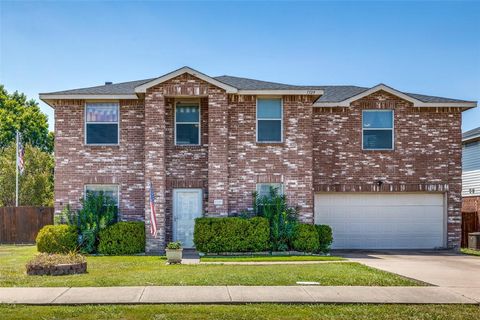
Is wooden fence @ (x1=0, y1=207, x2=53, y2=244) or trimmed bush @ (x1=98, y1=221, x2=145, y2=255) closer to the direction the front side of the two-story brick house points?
the trimmed bush

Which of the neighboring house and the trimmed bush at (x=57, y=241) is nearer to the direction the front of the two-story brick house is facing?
the trimmed bush

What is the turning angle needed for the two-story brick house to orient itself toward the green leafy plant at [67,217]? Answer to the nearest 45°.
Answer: approximately 90° to its right

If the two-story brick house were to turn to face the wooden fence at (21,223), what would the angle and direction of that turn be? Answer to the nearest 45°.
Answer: approximately 135° to its right

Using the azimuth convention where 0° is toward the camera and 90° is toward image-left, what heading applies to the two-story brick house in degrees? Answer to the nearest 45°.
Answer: approximately 0°

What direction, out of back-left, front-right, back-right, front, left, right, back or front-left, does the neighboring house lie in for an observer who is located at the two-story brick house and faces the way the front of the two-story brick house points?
back-left
